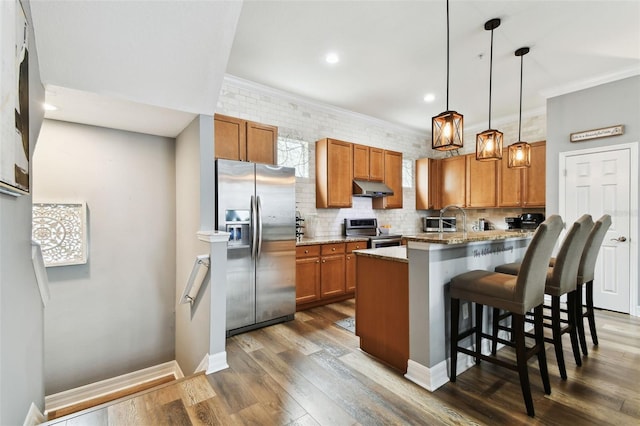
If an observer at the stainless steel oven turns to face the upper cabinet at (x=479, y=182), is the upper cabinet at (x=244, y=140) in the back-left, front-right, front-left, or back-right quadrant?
back-right

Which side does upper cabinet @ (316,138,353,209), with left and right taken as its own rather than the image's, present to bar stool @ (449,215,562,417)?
front

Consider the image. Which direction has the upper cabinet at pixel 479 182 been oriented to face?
toward the camera

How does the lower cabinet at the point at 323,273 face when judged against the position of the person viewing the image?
facing the viewer and to the right of the viewer

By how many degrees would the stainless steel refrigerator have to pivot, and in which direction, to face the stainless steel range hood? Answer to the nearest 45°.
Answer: approximately 90° to its left

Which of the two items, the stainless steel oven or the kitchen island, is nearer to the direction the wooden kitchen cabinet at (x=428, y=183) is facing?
the kitchen island

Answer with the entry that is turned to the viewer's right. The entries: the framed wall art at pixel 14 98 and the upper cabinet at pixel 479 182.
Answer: the framed wall art

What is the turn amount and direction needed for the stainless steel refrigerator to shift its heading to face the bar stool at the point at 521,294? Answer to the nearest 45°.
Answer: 0° — it already faces it

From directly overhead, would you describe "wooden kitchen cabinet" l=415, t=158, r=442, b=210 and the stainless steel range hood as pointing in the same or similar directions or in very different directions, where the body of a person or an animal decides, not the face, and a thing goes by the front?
same or similar directions

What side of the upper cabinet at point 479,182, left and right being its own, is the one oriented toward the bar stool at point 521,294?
front

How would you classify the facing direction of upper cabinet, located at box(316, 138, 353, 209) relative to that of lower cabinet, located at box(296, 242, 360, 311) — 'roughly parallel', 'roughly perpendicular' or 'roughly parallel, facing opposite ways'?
roughly parallel

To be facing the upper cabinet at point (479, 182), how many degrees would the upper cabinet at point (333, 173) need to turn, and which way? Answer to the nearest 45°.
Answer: approximately 45° to its left

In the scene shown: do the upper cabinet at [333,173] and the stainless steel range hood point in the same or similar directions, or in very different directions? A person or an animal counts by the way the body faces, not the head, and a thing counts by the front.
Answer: same or similar directions

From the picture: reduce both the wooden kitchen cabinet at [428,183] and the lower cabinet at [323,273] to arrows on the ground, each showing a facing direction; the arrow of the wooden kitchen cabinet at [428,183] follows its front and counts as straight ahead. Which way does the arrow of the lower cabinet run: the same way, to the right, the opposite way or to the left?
the same way

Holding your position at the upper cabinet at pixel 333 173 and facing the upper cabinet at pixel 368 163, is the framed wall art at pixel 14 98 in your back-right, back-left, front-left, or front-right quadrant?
back-right
